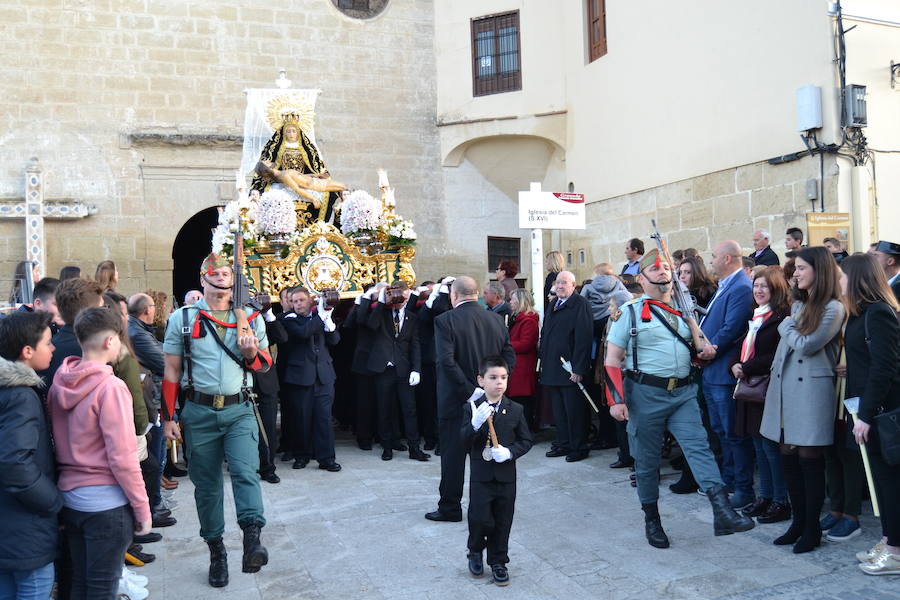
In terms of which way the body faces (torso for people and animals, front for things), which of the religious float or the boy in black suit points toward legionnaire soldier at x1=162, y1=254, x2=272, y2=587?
the religious float

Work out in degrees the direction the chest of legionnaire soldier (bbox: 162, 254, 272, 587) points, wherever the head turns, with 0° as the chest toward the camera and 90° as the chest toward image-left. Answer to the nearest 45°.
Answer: approximately 0°

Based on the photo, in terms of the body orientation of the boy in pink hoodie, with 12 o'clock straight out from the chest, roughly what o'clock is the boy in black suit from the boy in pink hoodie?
The boy in black suit is roughly at 1 o'clock from the boy in pink hoodie.

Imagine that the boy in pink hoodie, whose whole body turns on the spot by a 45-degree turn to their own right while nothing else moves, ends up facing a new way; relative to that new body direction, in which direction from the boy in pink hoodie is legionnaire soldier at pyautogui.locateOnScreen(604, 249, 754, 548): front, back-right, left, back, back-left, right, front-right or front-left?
front

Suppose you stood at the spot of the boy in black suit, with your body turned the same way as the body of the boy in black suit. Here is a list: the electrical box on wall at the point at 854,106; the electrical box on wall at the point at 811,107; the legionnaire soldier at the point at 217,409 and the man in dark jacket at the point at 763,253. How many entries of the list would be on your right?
1

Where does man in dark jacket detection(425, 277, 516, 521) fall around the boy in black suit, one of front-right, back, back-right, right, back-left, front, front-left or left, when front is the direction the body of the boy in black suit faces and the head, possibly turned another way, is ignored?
back

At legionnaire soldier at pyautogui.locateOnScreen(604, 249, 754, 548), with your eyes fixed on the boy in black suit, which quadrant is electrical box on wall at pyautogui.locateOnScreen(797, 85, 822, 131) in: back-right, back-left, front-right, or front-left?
back-right

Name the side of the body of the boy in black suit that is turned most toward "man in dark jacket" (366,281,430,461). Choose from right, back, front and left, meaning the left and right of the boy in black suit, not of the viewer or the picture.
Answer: back

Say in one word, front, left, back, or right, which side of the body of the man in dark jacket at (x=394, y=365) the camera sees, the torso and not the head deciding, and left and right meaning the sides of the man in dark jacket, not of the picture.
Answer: front

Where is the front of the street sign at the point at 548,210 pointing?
toward the camera

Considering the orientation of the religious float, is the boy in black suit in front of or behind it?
in front

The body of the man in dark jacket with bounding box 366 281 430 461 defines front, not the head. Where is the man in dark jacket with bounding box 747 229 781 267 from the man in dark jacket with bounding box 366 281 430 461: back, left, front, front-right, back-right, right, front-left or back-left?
left

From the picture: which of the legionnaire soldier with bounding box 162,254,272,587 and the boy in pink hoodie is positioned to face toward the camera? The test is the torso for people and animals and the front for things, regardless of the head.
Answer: the legionnaire soldier

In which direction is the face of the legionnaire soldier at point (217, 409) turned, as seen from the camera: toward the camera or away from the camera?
toward the camera

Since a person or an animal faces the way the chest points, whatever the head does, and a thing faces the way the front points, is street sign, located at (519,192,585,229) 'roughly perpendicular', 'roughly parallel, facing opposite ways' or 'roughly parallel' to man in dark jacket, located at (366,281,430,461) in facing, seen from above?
roughly parallel

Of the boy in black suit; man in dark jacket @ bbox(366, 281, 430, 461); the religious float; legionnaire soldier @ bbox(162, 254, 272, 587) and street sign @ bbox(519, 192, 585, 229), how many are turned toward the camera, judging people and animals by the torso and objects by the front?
5

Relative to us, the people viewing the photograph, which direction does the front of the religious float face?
facing the viewer

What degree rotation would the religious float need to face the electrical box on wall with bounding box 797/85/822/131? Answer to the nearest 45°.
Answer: approximately 90° to its left

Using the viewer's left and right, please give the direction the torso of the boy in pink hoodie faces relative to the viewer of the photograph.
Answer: facing away from the viewer and to the right of the viewer

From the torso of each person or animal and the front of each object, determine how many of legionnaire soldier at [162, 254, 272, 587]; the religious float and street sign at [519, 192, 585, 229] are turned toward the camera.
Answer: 3

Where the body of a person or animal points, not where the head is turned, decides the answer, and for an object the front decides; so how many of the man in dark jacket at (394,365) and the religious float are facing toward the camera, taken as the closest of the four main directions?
2

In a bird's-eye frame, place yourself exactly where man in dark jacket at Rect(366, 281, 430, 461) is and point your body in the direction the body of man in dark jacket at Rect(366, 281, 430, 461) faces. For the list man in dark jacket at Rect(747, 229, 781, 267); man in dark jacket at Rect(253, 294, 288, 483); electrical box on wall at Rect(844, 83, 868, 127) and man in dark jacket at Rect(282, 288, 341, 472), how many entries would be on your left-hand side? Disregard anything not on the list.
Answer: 2
